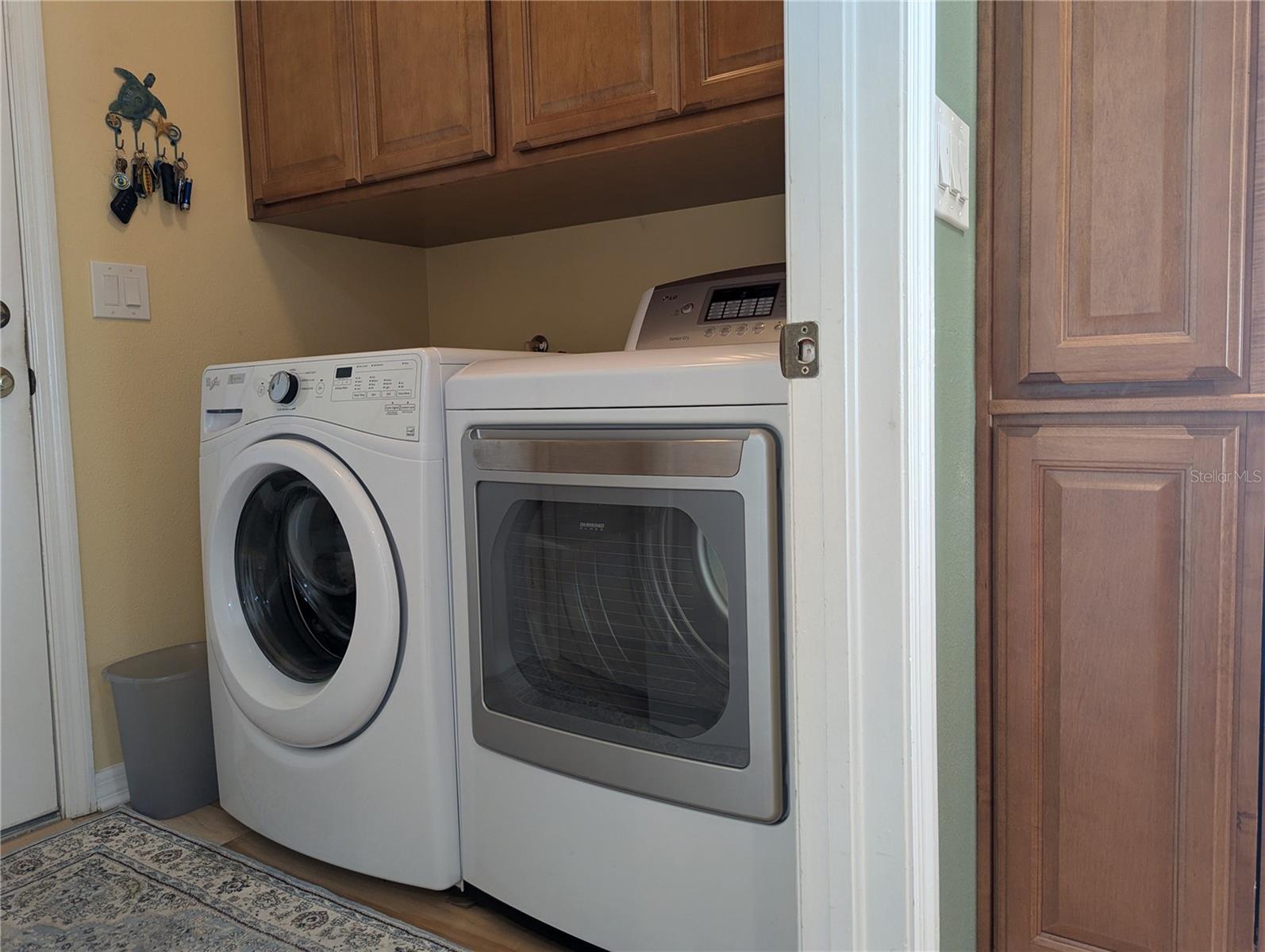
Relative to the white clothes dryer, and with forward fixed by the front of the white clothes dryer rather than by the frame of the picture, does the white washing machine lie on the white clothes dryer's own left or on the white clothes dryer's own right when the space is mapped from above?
on the white clothes dryer's own right

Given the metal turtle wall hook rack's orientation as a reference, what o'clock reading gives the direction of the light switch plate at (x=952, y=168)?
The light switch plate is roughly at 11 o'clock from the metal turtle wall hook rack.

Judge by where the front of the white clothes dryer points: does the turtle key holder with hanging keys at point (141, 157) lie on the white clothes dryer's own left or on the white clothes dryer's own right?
on the white clothes dryer's own right
